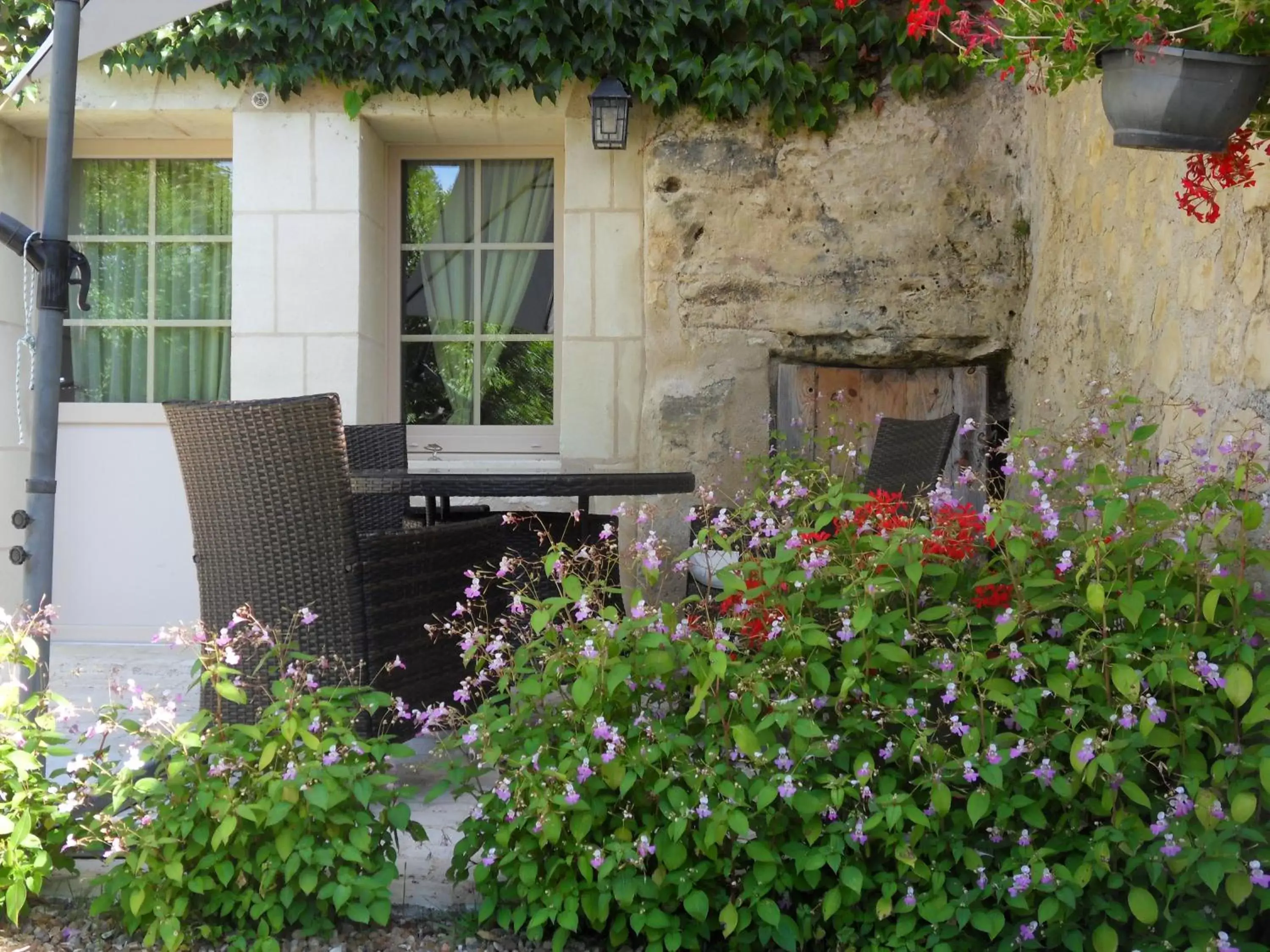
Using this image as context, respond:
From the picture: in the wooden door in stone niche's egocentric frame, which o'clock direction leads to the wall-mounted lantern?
The wall-mounted lantern is roughly at 2 o'clock from the wooden door in stone niche.

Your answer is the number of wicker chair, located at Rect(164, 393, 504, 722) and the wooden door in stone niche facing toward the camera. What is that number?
1

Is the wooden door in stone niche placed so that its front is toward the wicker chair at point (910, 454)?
yes

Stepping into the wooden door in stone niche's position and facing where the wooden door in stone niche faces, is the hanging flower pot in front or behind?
in front

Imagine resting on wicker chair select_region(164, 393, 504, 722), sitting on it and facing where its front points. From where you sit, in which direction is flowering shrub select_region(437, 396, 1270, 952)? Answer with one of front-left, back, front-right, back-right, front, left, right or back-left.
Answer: right

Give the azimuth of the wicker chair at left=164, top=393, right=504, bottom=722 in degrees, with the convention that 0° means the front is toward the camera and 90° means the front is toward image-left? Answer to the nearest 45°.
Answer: approximately 225°

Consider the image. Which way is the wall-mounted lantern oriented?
toward the camera

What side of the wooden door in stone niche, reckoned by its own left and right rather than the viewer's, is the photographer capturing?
front

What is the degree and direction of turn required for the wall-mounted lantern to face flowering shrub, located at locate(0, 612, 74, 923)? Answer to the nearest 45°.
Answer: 0° — it already faces it

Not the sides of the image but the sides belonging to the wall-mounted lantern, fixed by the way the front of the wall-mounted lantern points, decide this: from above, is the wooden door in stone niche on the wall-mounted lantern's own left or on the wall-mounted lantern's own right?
on the wall-mounted lantern's own left

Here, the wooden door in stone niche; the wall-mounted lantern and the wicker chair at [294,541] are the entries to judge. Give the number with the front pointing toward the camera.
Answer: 2

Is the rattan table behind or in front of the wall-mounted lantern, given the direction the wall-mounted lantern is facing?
in front
